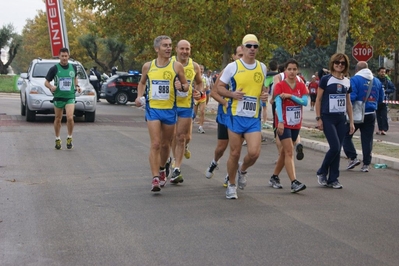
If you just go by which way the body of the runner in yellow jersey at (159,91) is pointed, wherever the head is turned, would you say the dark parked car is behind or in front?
behind

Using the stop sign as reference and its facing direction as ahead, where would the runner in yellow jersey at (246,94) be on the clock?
The runner in yellow jersey is roughly at 12 o'clock from the stop sign.

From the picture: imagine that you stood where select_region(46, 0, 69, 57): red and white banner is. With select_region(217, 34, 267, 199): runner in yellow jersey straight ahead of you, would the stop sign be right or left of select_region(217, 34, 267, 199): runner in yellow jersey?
left
